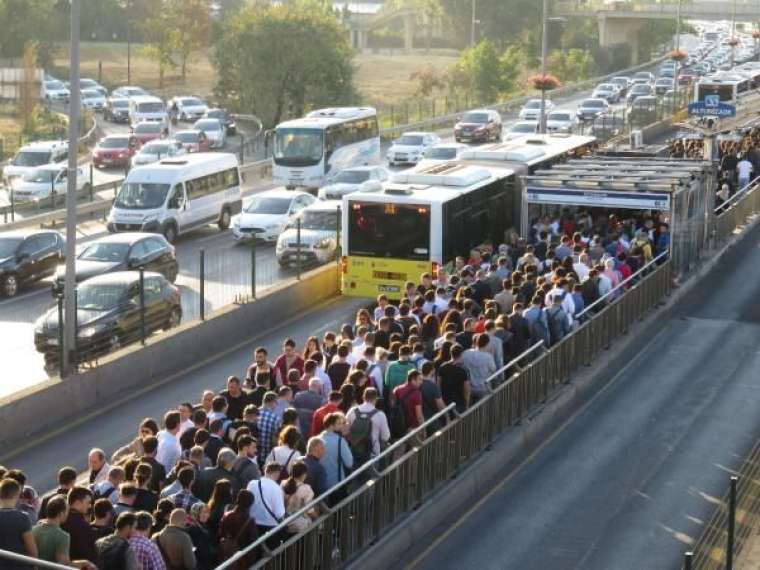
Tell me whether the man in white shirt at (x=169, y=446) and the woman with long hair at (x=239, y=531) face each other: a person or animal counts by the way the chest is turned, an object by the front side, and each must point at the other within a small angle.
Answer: no

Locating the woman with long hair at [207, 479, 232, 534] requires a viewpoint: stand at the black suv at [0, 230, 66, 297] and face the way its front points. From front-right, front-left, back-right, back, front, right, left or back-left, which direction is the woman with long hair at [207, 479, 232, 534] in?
front-left

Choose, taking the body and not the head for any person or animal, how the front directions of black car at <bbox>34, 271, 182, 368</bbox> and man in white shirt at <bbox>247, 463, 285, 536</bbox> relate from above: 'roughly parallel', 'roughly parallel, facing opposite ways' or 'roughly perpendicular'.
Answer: roughly parallel, facing opposite ways

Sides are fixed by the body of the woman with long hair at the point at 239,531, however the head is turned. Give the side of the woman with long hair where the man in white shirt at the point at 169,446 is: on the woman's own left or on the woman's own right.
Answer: on the woman's own left

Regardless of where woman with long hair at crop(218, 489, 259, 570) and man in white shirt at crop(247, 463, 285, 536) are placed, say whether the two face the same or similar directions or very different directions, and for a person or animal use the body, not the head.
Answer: same or similar directions

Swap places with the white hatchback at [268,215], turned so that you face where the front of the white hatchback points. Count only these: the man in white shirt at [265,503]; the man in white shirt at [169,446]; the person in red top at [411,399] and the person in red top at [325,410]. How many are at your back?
0

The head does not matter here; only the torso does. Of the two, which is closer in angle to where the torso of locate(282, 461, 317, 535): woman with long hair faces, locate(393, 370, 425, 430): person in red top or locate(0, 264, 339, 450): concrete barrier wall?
the person in red top

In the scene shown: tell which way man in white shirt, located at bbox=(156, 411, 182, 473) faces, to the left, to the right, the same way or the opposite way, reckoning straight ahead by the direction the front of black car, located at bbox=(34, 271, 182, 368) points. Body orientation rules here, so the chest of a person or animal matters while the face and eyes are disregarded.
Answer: the opposite way

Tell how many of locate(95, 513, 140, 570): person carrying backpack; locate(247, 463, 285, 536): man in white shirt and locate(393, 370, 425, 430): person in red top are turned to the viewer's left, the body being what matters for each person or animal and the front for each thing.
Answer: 0

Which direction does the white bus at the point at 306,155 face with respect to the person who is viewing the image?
facing the viewer and to the left of the viewer

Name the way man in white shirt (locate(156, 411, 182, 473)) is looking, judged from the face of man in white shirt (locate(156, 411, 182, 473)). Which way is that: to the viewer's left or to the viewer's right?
to the viewer's right

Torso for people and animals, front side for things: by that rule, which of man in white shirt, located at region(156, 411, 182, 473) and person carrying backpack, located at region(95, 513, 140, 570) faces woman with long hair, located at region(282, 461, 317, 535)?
the person carrying backpack

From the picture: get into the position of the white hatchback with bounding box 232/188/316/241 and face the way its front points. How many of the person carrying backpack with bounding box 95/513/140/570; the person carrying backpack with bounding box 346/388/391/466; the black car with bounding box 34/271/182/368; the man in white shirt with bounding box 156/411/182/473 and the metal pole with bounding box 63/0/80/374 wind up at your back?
0

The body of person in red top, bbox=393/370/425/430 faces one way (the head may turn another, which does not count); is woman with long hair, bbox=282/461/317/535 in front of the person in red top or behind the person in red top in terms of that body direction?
behind

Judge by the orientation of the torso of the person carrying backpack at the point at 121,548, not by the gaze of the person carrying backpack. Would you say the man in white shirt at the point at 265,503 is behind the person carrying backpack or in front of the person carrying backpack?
in front

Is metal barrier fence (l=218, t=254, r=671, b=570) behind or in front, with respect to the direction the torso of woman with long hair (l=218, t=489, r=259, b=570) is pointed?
in front

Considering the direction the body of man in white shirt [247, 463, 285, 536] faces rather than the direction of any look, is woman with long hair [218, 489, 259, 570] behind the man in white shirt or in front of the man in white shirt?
behind

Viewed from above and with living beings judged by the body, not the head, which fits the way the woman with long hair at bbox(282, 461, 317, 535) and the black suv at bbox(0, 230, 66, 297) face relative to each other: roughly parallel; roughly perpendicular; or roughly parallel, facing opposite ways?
roughly parallel, facing opposite ways

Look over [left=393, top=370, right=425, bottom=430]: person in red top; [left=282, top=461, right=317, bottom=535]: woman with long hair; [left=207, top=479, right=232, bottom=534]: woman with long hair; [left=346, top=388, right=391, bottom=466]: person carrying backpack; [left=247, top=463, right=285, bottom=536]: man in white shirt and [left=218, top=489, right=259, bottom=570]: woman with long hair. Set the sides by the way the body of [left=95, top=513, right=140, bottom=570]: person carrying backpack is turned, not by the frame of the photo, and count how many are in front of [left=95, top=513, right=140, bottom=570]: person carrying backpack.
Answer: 6

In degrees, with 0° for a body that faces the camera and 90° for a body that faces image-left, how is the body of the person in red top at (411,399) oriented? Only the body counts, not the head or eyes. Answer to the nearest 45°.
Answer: approximately 225°

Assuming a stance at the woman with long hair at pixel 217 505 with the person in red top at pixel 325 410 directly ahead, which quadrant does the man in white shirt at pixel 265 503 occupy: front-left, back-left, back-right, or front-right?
front-right

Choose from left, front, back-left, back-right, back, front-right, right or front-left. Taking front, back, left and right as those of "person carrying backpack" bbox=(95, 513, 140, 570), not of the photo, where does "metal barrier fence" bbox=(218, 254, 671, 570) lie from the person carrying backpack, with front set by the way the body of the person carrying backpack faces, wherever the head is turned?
front

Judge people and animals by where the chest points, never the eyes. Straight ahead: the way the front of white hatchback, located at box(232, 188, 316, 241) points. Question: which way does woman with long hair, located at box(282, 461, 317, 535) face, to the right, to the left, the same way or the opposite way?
the opposite way

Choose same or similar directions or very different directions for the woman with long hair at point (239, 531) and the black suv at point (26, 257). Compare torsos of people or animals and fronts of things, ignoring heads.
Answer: very different directions

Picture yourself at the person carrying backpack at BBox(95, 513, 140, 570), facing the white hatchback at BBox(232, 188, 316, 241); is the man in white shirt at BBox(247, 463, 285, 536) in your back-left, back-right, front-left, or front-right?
front-right
